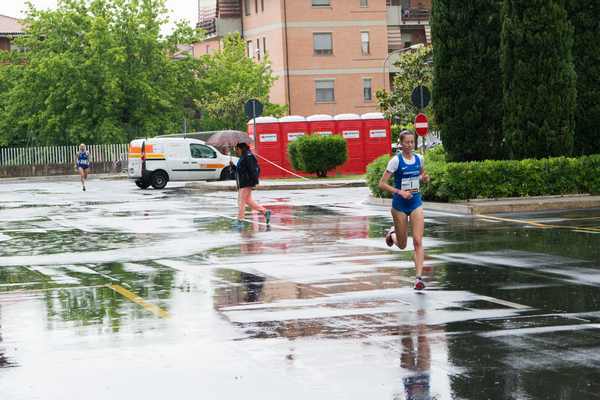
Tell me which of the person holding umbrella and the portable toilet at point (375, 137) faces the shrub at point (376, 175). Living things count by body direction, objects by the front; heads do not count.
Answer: the portable toilet

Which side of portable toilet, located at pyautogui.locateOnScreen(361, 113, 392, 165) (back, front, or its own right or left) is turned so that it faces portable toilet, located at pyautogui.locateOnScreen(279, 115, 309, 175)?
right

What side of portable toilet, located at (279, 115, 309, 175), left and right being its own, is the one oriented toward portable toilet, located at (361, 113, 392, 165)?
left

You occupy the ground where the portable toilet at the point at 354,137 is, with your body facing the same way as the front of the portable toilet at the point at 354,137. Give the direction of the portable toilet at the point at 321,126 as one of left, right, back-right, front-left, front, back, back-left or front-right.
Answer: right

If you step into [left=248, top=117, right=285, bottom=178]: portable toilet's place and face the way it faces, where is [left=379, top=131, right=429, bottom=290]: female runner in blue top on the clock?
The female runner in blue top is roughly at 12 o'clock from the portable toilet.

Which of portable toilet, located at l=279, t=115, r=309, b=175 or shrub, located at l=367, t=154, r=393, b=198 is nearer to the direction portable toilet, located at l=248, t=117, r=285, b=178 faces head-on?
the shrub
